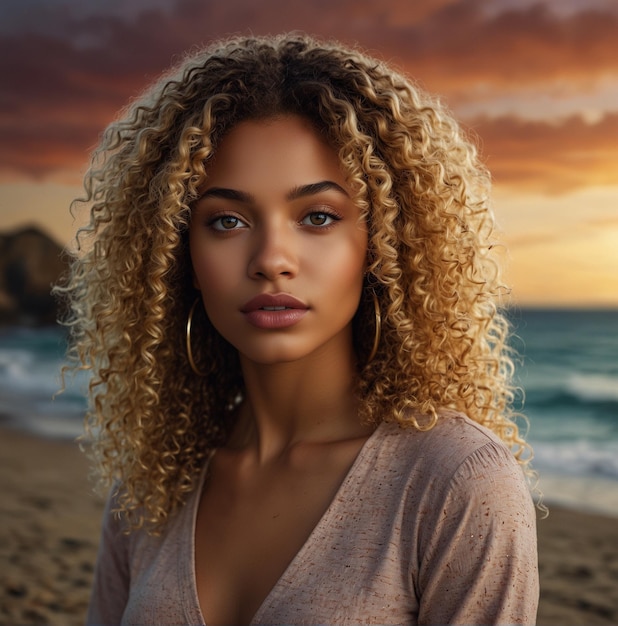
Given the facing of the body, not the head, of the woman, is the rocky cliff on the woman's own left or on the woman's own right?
on the woman's own right

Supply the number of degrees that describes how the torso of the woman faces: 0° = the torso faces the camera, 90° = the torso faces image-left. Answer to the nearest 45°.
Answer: approximately 45°
